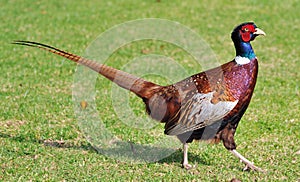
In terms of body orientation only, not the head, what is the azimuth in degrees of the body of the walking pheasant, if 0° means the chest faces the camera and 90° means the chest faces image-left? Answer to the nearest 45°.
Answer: approximately 270°
